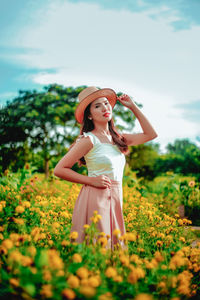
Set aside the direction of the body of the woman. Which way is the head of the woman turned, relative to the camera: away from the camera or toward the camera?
toward the camera

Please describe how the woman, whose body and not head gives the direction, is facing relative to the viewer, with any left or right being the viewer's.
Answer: facing the viewer and to the right of the viewer

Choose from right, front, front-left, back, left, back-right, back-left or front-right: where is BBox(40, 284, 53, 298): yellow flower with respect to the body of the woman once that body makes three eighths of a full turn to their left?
back

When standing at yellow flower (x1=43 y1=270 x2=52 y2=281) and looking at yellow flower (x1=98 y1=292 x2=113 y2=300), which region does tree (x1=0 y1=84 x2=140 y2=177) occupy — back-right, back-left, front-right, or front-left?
back-left

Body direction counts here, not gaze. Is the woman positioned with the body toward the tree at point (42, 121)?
no

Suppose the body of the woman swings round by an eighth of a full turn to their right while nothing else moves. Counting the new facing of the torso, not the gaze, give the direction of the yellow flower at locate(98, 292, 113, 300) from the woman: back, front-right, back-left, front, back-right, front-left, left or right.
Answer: front

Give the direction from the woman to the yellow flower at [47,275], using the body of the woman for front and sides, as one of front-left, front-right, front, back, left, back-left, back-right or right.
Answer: front-right
